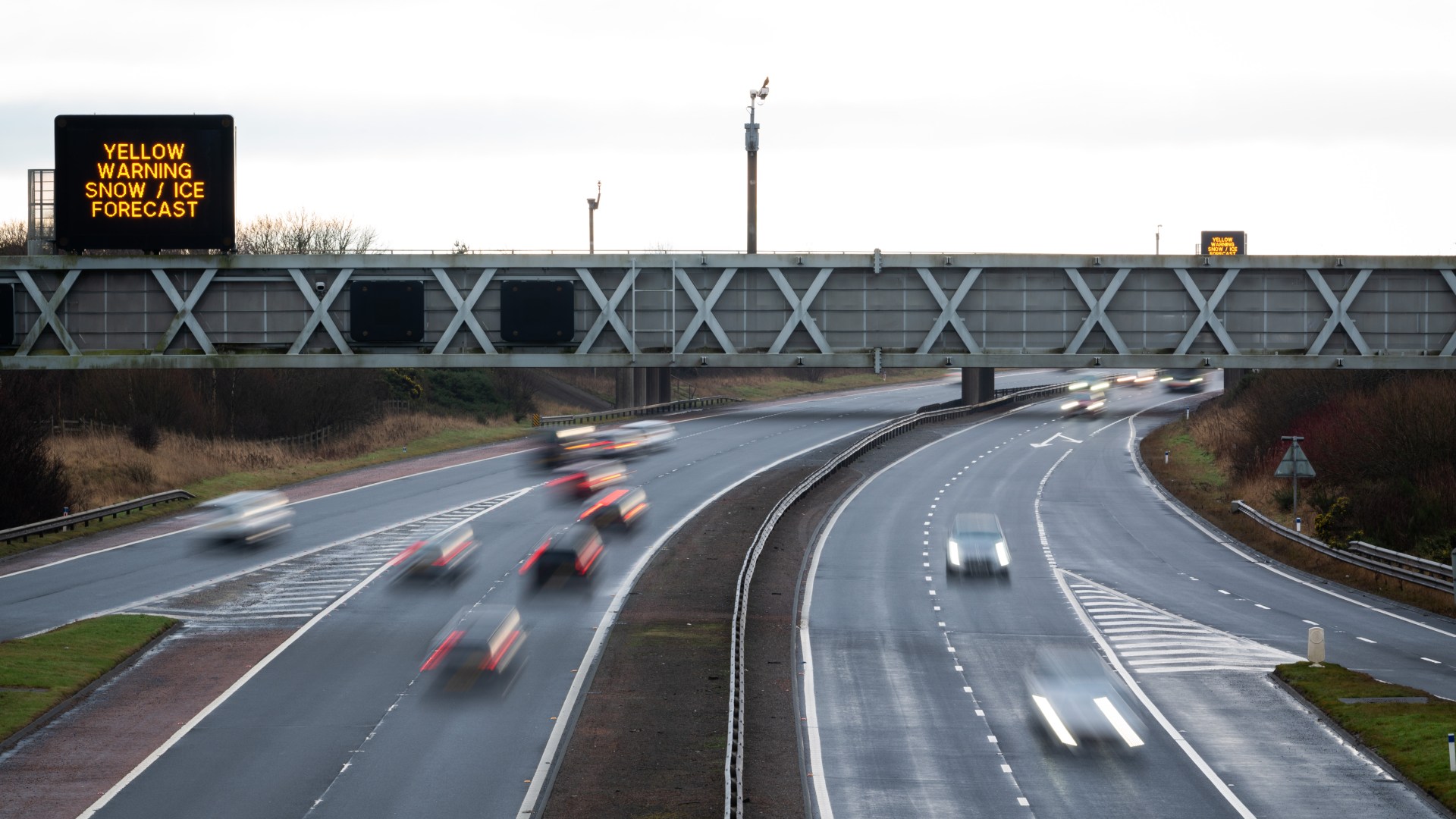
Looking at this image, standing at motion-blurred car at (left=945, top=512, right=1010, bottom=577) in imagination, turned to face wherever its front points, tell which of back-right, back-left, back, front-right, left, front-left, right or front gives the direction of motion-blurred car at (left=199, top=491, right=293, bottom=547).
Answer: right

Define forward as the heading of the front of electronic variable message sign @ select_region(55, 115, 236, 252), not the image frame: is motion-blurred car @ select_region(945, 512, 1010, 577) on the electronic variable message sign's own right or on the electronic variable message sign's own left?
on the electronic variable message sign's own left

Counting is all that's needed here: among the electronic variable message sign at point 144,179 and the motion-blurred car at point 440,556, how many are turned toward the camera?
1

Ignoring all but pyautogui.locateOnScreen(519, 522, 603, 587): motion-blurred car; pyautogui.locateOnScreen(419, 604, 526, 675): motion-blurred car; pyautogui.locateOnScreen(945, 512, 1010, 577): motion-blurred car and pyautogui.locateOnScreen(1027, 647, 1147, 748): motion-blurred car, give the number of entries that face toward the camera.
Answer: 2
